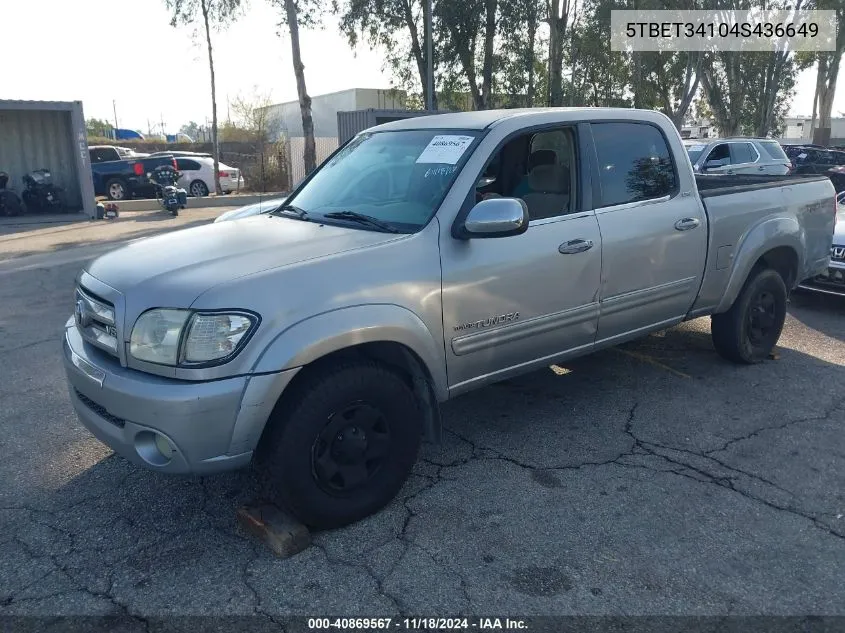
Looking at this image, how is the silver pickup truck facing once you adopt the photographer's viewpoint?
facing the viewer and to the left of the viewer

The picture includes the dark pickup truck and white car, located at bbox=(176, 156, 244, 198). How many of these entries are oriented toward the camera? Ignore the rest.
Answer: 0

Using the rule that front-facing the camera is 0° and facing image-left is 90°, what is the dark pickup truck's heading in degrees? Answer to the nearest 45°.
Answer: approximately 135°

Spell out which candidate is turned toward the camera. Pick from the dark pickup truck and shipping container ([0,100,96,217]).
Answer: the shipping container

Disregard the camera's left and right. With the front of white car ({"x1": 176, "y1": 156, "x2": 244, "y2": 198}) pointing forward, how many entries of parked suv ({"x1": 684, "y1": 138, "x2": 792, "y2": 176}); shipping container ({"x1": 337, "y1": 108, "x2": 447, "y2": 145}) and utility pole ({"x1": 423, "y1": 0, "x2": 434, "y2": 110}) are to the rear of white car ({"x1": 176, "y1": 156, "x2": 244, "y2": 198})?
3

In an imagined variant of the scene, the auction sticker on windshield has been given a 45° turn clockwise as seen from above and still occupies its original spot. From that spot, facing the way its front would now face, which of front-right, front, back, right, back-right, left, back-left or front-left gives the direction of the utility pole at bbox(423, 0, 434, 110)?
right

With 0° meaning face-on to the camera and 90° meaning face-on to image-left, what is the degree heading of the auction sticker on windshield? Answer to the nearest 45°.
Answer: approximately 45°

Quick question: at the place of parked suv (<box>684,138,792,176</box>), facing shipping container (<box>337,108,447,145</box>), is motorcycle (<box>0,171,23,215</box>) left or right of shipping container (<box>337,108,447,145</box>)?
left

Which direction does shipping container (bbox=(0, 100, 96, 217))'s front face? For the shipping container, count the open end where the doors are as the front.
toward the camera

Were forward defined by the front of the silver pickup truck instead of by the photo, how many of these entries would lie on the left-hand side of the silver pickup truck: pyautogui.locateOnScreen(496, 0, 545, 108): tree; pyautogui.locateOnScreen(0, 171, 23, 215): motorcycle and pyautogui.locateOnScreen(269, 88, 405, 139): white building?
0

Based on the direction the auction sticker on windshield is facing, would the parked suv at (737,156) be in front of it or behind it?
behind

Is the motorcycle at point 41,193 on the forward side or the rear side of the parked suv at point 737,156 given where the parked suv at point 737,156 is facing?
on the forward side

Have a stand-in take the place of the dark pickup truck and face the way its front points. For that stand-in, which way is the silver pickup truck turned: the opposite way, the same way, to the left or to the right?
to the left

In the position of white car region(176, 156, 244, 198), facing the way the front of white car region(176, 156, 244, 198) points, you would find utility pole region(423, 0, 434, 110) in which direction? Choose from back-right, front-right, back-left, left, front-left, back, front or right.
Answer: back
